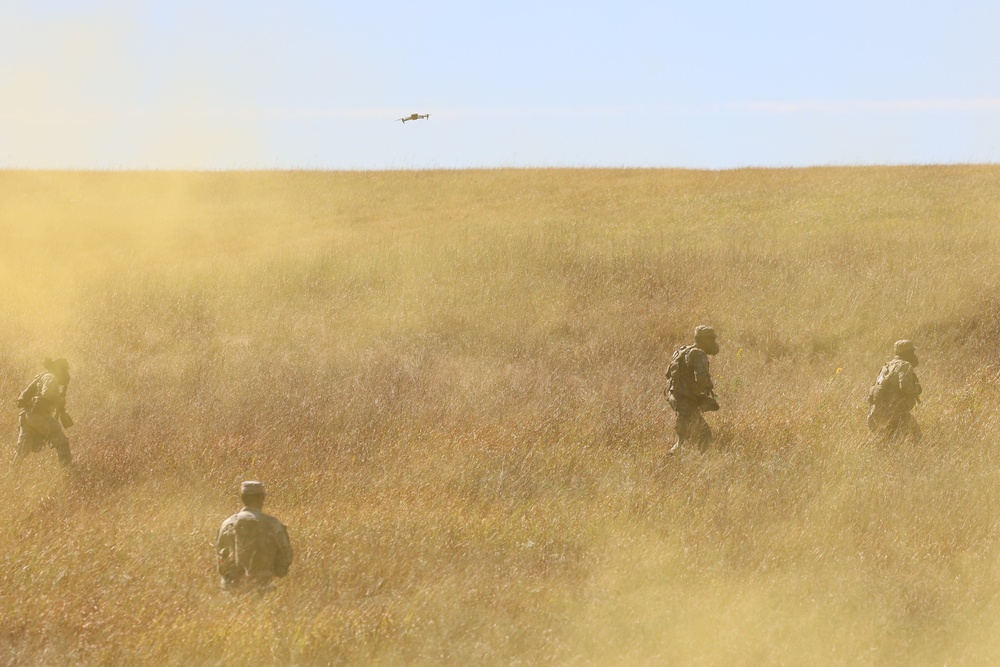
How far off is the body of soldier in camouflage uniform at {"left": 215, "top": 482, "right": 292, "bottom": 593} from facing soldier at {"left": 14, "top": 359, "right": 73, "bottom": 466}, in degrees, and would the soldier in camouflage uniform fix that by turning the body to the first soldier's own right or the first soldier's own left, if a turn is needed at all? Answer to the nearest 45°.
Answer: approximately 45° to the first soldier's own left

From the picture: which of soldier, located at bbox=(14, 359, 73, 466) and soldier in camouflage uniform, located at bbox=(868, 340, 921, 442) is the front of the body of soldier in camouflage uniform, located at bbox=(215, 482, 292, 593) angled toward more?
the soldier

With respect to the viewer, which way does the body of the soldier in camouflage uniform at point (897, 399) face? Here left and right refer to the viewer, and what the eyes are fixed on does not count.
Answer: facing to the right of the viewer

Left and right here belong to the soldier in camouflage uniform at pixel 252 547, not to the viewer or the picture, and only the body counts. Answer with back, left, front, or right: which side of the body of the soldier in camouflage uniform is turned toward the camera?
back

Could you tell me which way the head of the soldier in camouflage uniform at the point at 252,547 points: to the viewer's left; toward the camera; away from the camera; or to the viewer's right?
away from the camera

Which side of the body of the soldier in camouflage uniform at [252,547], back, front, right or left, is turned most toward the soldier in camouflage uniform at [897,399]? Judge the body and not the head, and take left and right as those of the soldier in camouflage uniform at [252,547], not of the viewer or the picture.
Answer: right

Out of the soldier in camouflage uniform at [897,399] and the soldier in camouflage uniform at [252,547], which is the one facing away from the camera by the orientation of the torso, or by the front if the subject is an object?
the soldier in camouflage uniform at [252,547]

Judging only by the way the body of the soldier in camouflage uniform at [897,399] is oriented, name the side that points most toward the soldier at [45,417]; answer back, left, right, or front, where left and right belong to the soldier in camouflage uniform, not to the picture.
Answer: back

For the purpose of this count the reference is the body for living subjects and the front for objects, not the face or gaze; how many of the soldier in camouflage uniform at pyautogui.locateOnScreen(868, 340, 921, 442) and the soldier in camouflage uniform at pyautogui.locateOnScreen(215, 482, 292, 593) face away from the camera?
1

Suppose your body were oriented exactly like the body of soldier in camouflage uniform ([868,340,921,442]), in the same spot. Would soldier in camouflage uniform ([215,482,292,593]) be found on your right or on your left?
on your left
